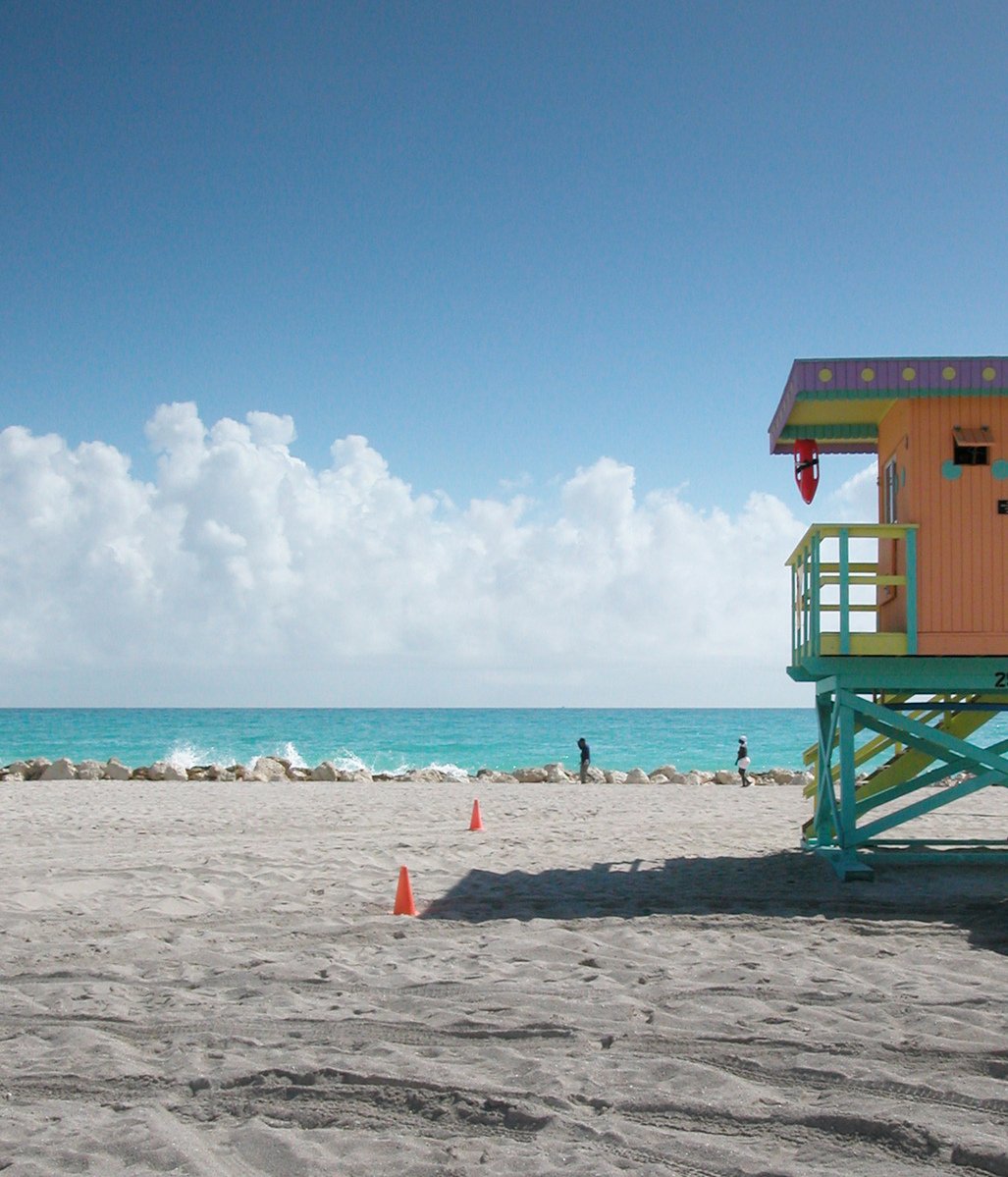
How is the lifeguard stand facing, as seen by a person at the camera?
facing to the left of the viewer

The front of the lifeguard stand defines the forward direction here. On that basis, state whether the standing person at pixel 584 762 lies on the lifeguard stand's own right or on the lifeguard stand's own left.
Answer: on the lifeguard stand's own right
